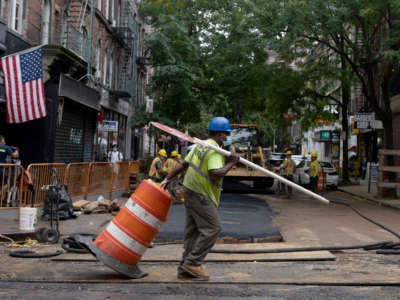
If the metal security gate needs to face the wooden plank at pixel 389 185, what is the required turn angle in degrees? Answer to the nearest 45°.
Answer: approximately 45° to its left

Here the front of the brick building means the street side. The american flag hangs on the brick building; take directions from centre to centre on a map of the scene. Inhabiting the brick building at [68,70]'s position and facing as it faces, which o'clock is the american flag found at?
The american flag is roughly at 2 o'clock from the brick building.

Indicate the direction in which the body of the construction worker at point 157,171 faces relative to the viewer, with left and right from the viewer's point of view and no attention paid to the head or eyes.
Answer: facing to the right of the viewer

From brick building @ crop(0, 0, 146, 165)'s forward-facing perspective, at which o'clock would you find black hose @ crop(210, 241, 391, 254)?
The black hose is roughly at 1 o'clock from the brick building.

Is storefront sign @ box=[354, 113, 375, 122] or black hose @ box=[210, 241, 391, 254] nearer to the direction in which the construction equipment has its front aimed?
the black hose

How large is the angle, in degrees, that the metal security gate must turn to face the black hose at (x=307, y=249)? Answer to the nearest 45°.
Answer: approximately 45° to its right

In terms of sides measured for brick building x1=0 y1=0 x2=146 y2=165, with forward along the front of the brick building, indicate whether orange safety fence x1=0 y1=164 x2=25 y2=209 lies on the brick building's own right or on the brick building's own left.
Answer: on the brick building's own right
